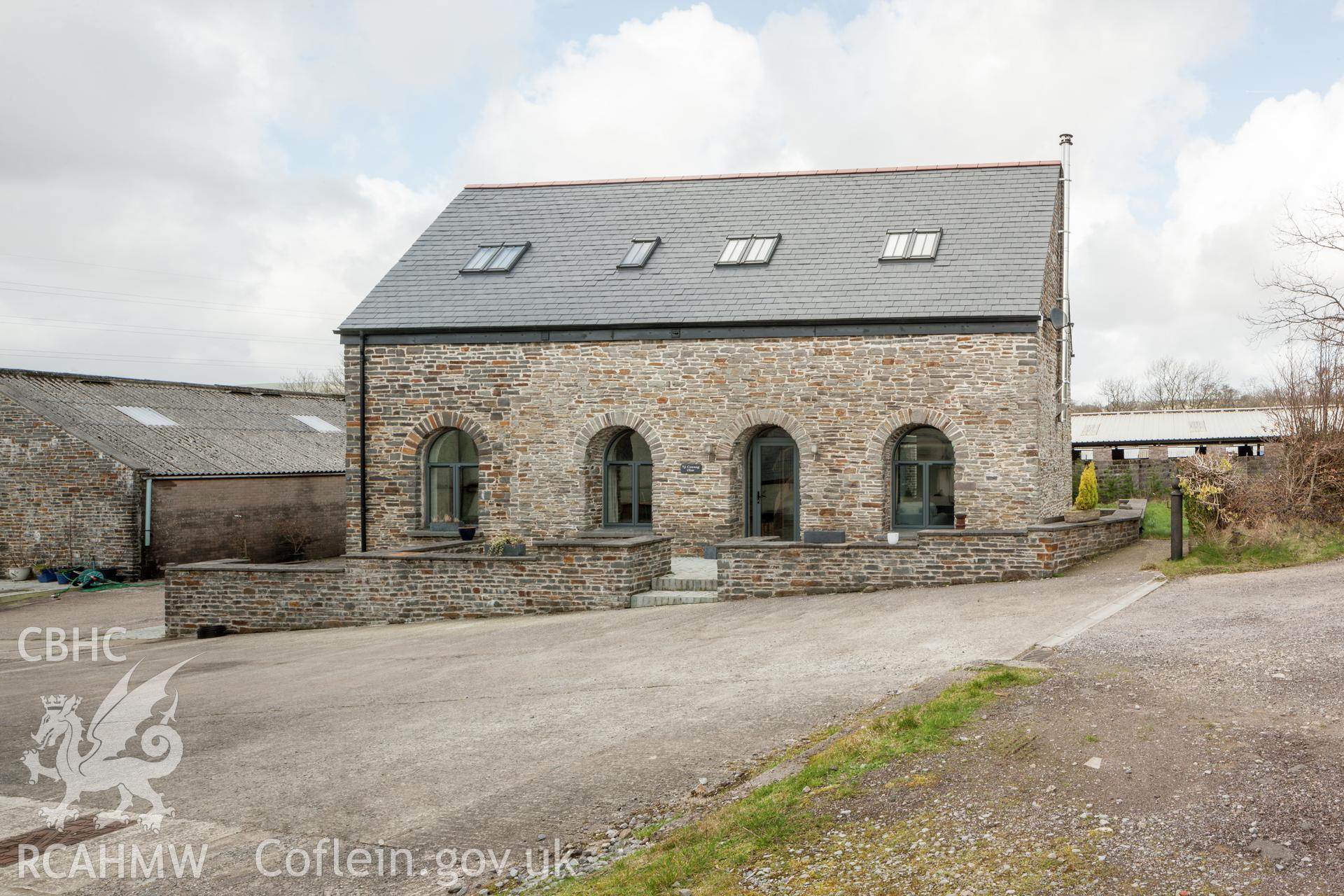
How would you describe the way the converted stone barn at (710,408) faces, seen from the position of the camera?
facing the viewer

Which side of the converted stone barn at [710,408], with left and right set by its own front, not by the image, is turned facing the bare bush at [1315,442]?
left

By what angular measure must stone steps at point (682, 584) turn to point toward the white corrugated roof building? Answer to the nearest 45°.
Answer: approximately 135° to its left

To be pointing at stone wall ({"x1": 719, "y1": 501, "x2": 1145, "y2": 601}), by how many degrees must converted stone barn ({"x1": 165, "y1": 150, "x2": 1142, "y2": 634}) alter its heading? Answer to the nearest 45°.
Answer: approximately 45° to its left

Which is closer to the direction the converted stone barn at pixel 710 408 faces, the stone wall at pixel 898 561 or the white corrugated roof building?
the stone wall

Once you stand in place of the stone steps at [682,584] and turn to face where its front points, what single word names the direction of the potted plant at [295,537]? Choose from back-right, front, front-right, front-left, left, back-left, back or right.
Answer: back-right

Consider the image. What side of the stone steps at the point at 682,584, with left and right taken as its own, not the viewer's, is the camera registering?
front

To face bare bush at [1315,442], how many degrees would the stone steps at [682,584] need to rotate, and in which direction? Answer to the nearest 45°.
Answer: approximately 90° to its left

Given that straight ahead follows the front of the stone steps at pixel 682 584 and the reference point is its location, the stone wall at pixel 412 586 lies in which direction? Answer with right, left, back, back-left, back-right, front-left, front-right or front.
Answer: right

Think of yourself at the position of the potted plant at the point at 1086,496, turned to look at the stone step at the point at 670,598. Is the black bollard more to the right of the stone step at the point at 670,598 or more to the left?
left
